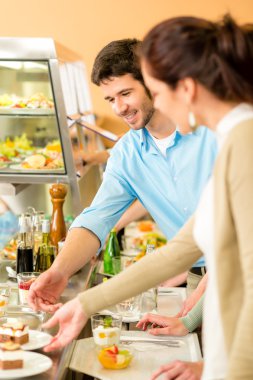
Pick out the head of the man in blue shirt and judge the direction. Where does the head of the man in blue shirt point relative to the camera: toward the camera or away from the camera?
toward the camera

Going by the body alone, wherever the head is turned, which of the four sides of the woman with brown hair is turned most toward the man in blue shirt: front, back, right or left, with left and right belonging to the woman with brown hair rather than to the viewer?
right

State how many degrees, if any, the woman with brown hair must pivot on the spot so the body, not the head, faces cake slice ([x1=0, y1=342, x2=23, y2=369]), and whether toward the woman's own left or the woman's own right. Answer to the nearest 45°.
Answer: approximately 45° to the woman's own right

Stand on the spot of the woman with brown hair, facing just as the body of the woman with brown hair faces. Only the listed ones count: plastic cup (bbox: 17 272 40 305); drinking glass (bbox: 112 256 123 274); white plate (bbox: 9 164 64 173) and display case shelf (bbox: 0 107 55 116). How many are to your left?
0

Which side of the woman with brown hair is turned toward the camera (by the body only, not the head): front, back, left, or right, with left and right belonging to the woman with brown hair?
left

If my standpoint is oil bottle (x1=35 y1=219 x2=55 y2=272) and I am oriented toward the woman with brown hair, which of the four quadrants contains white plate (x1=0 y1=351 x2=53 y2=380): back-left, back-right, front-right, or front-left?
front-right

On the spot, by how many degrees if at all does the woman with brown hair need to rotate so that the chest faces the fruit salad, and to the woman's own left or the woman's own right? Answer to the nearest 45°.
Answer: approximately 45° to the woman's own right

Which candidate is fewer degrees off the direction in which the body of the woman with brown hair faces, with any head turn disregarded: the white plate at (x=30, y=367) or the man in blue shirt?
the white plate

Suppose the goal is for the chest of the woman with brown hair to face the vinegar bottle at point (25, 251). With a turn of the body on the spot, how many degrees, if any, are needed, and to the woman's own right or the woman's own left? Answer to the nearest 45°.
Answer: approximately 45° to the woman's own right
